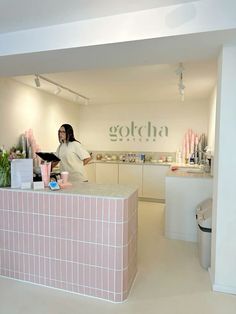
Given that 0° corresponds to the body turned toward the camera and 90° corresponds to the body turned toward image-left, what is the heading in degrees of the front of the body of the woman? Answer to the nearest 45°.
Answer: approximately 45°

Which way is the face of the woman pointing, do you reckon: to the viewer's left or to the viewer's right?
to the viewer's left

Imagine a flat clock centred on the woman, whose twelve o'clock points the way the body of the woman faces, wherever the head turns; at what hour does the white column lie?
The white column is roughly at 9 o'clock from the woman.
